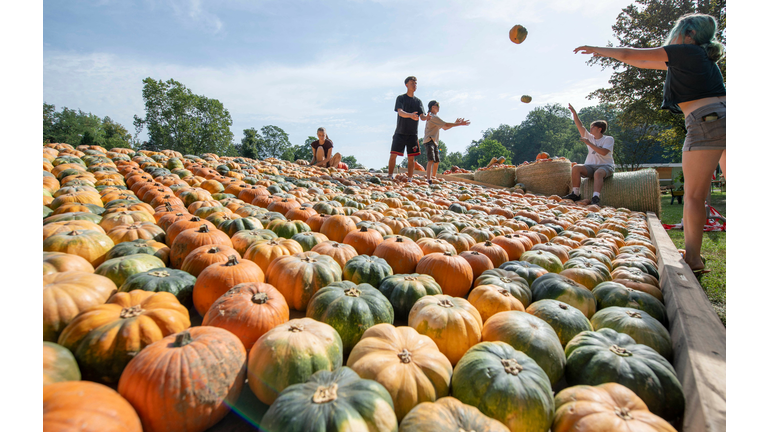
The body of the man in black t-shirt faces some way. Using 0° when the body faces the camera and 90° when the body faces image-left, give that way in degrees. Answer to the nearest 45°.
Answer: approximately 315°

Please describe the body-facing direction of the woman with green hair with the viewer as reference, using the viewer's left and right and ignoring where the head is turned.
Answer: facing away from the viewer and to the left of the viewer

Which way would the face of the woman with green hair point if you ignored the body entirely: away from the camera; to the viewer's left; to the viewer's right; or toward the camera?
to the viewer's left

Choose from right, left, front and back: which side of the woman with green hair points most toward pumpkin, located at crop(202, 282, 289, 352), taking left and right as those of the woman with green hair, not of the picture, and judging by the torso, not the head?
left

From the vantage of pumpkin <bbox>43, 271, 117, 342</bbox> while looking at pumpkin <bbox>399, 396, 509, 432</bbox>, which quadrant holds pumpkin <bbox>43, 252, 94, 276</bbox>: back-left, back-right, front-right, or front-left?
back-left

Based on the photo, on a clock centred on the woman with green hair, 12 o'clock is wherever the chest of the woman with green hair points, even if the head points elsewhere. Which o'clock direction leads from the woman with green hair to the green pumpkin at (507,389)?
The green pumpkin is roughly at 8 o'clock from the woman with green hair.

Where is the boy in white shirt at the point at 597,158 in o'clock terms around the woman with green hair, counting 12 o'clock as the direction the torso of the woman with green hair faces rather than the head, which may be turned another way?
The boy in white shirt is roughly at 1 o'clock from the woman with green hair.

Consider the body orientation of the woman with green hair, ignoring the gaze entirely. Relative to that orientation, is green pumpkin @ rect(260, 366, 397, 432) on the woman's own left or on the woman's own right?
on the woman's own left
